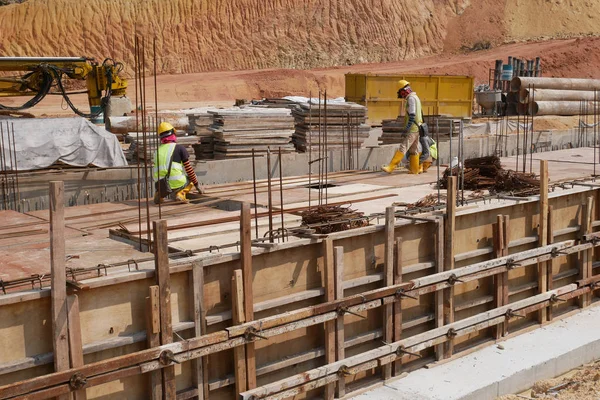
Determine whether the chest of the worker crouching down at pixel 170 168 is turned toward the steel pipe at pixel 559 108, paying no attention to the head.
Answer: yes

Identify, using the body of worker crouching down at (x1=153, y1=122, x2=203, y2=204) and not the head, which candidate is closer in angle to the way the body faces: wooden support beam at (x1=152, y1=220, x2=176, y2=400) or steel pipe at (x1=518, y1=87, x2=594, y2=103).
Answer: the steel pipe

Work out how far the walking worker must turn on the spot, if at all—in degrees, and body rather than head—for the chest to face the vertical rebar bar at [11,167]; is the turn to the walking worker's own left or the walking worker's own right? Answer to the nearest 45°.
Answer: approximately 45° to the walking worker's own left

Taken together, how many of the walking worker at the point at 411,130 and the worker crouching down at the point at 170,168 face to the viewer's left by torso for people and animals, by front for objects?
1

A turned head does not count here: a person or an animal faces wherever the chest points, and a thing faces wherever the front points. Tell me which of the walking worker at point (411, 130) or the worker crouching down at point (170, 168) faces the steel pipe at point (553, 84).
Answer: the worker crouching down

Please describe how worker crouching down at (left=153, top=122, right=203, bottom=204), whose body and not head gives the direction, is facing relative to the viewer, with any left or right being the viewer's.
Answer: facing away from the viewer and to the right of the viewer

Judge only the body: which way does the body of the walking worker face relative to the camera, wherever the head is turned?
to the viewer's left

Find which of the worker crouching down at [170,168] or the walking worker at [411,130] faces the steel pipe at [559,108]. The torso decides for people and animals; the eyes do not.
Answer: the worker crouching down

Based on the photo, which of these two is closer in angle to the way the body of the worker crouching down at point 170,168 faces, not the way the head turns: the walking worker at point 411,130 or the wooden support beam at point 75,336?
the walking worker

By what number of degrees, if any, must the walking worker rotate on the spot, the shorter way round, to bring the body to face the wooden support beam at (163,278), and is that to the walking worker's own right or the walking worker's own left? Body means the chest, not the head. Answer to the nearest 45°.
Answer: approximately 90° to the walking worker's own left
